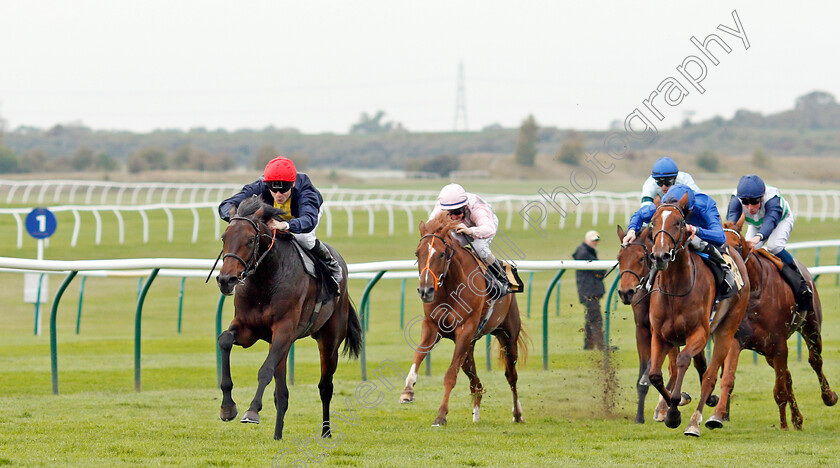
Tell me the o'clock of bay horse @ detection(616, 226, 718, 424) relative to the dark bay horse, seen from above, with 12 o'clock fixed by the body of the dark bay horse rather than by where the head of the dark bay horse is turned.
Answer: The bay horse is roughly at 7 o'clock from the dark bay horse.

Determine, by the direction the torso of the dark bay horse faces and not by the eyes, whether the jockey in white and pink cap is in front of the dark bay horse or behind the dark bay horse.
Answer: behind

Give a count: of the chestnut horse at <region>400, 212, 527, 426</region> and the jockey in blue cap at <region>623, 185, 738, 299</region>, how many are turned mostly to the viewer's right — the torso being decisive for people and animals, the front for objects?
0

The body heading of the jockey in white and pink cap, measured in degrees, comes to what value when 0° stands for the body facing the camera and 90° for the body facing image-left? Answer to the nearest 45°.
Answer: approximately 45°

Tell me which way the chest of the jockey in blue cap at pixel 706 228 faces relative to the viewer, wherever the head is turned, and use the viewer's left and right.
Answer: facing the viewer and to the left of the viewer

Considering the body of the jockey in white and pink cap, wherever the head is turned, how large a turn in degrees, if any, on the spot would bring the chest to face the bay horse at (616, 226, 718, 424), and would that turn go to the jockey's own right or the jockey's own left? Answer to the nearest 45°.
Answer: approximately 90° to the jockey's own left

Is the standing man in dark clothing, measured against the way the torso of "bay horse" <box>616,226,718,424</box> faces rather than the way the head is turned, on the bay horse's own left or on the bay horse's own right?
on the bay horse's own right
